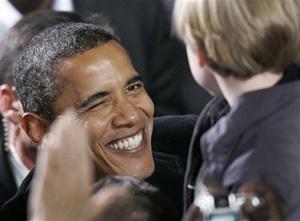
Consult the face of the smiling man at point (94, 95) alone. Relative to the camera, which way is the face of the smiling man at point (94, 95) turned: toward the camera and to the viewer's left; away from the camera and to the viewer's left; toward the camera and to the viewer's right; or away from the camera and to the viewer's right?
toward the camera and to the viewer's right

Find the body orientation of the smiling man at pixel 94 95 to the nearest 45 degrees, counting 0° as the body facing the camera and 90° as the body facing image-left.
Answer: approximately 315°
